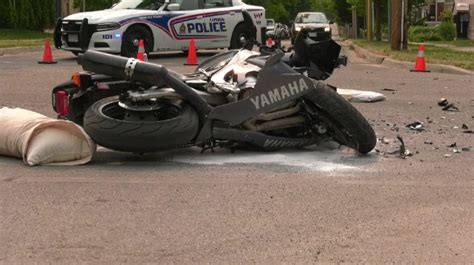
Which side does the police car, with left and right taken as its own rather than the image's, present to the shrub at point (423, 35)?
back

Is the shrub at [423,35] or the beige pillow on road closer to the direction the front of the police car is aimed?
the beige pillow on road

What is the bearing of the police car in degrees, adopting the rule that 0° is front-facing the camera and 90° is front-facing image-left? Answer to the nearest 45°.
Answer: approximately 45°

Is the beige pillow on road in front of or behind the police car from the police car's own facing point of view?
in front

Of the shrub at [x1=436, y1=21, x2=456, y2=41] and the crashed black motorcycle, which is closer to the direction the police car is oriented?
the crashed black motorcycle

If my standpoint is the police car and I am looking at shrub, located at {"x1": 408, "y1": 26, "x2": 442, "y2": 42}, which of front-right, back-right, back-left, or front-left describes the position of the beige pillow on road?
back-right

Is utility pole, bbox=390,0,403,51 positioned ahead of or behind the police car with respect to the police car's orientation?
behind

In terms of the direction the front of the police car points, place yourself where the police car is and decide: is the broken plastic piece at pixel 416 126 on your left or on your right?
on your left

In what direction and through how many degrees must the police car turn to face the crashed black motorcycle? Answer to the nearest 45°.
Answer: approximately 45° to its left

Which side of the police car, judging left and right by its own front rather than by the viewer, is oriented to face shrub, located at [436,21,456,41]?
back
